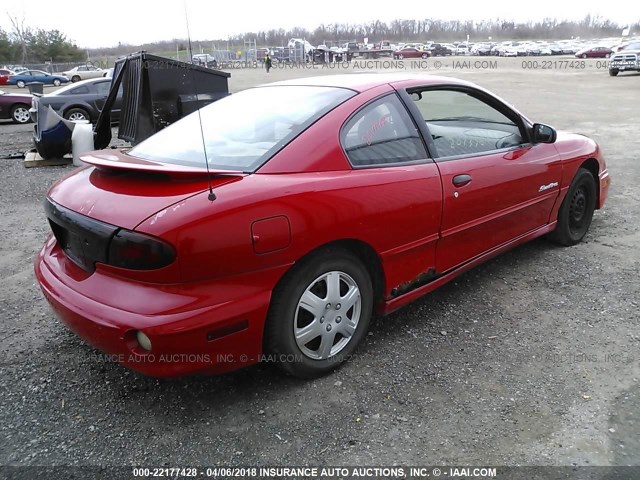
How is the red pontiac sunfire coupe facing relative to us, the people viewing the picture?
facing away from the viewer and to the right of the viewer

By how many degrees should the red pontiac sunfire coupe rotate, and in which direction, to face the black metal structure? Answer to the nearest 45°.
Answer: approximately 45° to its left

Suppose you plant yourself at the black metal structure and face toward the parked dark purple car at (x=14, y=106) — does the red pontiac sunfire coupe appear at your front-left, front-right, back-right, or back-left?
back-left

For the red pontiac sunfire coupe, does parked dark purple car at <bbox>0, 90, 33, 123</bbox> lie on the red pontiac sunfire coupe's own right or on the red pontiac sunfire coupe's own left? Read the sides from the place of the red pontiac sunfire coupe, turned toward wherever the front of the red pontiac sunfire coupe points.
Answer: on the red pontiac sunfire coupe's own left

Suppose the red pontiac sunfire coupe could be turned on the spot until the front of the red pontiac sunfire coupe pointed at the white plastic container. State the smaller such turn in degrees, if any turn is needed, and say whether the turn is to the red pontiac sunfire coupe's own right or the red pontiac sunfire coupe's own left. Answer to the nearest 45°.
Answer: approximately 90° to the red pontiac sunfire coupe's own left
